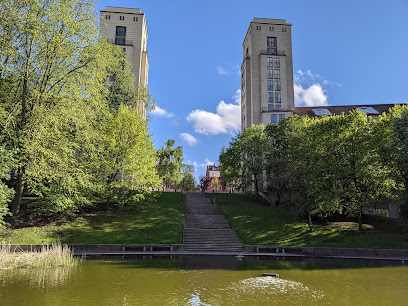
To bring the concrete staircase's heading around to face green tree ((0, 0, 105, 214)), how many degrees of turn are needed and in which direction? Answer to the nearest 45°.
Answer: approximately 45° to its right

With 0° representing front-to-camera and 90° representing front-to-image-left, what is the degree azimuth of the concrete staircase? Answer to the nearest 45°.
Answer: approximately 0°

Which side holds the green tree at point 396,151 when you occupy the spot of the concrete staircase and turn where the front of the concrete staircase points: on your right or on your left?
on your left

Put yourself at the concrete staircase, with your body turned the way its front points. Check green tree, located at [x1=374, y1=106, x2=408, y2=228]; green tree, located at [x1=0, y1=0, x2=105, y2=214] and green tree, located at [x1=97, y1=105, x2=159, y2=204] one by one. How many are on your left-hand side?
1

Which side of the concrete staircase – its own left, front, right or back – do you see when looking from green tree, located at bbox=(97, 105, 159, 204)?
right
